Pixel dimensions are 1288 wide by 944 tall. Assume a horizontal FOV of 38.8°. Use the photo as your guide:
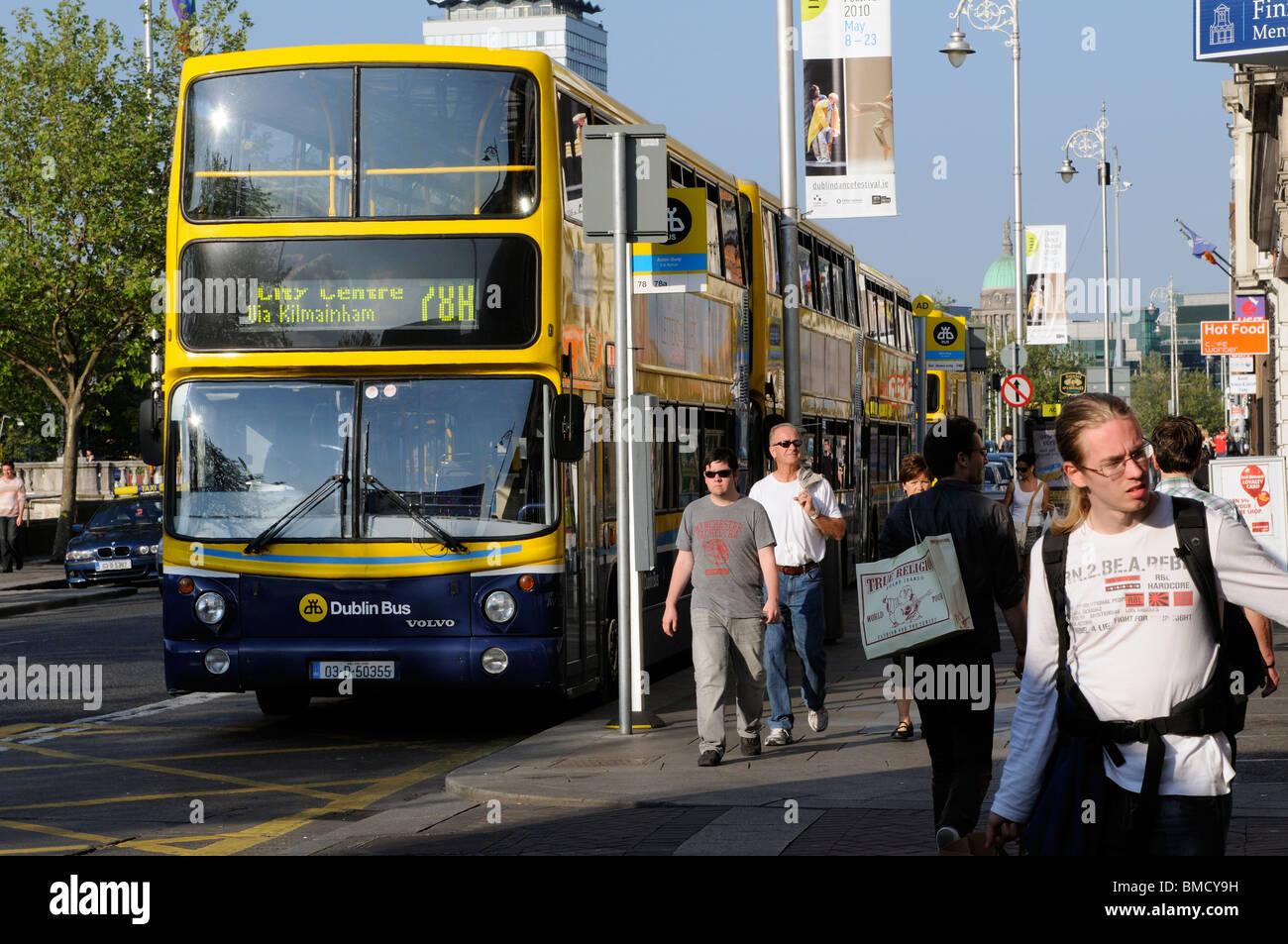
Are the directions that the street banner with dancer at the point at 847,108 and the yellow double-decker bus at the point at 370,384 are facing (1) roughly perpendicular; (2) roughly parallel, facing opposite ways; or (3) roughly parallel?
roughly parallel

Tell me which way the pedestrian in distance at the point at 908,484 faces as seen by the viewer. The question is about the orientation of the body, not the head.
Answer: toward the camera

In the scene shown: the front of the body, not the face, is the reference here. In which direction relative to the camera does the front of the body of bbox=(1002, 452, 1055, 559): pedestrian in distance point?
toward the camera

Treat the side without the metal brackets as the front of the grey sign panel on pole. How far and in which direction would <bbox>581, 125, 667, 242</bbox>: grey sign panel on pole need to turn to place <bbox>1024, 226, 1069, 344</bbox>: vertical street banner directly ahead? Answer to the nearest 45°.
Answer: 0° — it already faces it

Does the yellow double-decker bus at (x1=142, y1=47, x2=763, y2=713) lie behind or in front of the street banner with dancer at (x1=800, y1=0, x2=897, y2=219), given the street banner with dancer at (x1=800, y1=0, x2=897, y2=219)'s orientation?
in front

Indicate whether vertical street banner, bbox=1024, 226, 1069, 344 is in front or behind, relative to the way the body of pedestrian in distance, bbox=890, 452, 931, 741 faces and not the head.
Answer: behind

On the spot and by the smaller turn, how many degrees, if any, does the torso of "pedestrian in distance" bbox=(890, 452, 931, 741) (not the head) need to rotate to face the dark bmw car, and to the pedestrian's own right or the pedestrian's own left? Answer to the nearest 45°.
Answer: approximately 135° to the pedestrian's own right

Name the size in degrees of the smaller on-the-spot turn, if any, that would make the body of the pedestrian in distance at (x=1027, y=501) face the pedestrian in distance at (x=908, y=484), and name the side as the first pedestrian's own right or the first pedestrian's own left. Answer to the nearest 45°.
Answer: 0° — they already face them

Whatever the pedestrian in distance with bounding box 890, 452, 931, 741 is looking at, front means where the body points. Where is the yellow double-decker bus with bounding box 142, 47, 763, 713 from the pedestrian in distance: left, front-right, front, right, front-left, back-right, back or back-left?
right

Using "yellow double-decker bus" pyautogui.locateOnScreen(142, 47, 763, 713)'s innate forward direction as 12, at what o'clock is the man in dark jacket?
The man in dark jacket is roughly at 11 o'clock from the yellow double-decker bus.

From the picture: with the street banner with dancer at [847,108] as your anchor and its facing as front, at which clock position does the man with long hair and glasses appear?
The man with long hair and glasses is roughly at 12 o'clock from the street banner with dancer.

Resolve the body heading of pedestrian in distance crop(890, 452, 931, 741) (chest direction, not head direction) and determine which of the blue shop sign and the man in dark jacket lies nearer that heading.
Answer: the man in dark jacket

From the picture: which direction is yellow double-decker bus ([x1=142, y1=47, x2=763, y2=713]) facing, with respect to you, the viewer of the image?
facing the viewer

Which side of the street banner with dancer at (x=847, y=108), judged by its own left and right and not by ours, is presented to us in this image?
front

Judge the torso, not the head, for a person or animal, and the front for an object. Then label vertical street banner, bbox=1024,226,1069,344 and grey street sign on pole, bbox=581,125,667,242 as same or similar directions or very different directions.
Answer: very different directions
